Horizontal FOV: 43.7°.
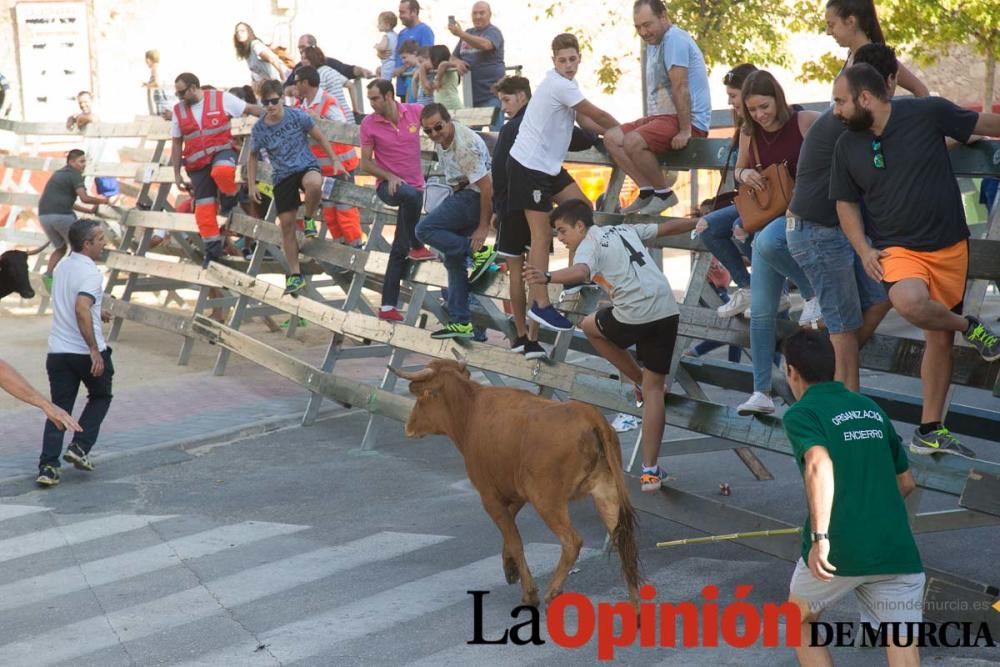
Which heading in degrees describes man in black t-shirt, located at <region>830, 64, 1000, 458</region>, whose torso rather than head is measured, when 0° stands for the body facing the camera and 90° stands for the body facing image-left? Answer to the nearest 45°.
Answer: approximately 45°

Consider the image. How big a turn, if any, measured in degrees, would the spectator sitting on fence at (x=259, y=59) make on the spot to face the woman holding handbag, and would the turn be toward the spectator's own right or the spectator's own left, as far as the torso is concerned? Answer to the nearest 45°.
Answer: approximately 45° to the spectator's own left

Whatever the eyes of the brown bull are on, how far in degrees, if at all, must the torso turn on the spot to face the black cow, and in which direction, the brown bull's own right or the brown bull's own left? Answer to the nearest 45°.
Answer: approximately 45° to the brown bull's own left

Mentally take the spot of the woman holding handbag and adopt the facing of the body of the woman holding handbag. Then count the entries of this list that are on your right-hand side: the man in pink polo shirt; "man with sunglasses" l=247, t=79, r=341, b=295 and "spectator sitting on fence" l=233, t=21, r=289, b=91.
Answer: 3

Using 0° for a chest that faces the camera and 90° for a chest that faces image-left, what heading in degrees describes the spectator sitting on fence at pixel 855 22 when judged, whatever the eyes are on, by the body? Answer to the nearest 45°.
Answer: approximately 90°

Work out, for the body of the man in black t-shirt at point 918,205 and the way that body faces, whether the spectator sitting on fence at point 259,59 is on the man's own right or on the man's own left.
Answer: on the man's own right
